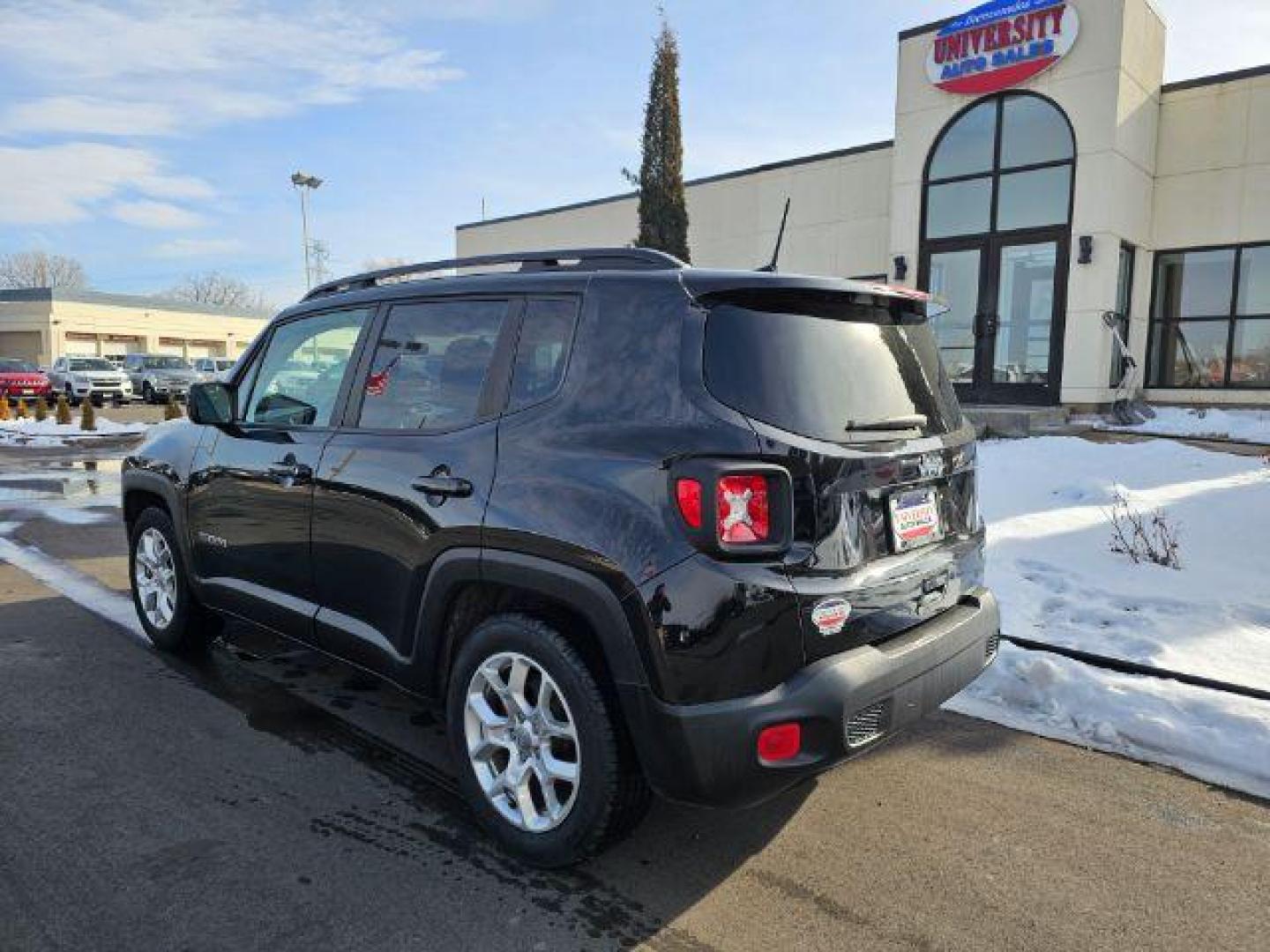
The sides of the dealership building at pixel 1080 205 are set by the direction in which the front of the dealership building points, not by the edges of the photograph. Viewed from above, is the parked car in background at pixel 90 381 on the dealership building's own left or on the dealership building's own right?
on the dealership building's own right

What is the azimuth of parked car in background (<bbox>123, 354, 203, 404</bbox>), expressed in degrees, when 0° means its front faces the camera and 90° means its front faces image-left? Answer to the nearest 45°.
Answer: approximately 315°

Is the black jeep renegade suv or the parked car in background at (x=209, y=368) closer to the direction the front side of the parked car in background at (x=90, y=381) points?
the black jeep renegade suv

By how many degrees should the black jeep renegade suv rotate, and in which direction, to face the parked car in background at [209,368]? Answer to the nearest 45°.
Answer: approximately 45° to its right

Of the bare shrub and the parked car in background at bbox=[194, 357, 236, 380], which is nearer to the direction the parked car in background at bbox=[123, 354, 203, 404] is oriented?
the bare shrub

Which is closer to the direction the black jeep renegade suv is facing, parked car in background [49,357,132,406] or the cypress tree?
the parked car in background

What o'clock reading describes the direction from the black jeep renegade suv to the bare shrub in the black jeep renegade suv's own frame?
The bare shrub is roughly at 3 o'clock from the black jeep renegade suv.

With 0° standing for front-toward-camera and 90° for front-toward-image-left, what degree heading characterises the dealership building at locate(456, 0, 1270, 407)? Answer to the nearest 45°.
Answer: approximately 45°

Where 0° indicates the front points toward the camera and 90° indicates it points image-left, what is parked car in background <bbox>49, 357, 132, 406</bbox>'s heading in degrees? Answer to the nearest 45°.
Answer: approximately 315°

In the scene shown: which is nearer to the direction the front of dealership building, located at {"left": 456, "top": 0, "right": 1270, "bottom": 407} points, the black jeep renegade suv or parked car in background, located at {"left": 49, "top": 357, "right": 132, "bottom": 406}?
the black jeep renegade suv

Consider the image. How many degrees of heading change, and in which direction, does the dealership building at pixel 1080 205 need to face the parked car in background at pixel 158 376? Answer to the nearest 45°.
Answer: approximately 90° to its right
